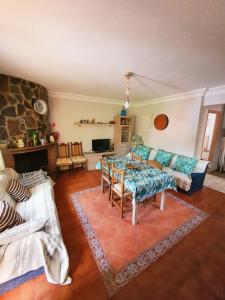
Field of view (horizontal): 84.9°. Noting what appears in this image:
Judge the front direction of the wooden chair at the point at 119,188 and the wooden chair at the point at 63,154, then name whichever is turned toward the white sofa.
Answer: the wooden chair at the point at 63,154

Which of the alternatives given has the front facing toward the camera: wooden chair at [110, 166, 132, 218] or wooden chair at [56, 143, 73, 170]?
wooden chair at [56, 143, 73, 170]

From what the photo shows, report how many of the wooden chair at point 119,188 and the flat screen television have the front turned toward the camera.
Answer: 1

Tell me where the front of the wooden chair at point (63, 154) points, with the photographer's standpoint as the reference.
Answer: facing the viewer

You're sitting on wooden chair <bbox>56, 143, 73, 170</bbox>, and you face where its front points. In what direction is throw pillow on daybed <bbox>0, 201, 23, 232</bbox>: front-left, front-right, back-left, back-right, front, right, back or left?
front

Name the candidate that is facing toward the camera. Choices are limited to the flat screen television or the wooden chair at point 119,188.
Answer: the flat screen television

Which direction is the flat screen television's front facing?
toward the camera

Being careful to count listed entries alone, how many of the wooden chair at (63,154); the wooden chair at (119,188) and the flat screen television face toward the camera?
2

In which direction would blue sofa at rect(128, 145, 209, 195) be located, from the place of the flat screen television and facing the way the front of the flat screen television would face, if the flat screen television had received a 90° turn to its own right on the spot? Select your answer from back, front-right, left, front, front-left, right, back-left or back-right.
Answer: back-left

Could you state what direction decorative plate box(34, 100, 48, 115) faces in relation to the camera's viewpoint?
facing the viewer and to the right of the viewer

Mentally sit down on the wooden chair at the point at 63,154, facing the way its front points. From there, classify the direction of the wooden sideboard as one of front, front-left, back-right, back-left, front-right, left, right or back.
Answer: left

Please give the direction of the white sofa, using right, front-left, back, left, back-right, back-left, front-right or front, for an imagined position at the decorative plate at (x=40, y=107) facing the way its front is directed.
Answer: front-right

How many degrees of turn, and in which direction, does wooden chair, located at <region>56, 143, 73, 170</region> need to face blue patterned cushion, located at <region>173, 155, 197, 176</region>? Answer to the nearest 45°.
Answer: approximately 45° to its left

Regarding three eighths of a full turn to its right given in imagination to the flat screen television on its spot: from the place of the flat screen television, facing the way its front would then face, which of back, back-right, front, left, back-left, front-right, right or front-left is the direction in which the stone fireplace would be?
left

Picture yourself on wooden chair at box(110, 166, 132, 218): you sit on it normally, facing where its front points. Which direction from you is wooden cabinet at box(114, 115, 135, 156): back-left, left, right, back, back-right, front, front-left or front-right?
front-left
